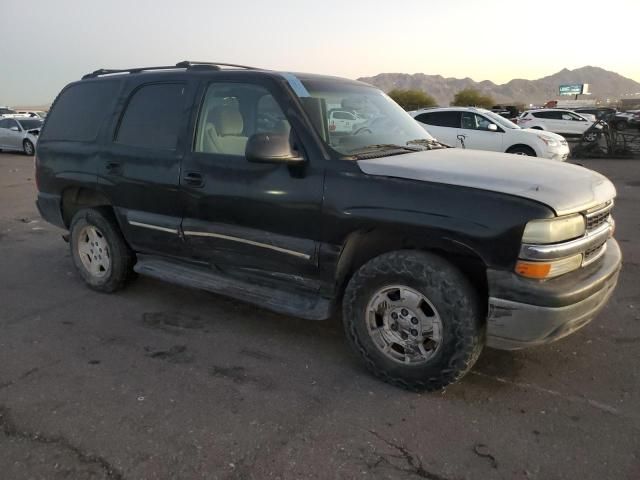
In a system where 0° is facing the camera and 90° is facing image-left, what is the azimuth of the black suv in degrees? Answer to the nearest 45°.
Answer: approximately 315°

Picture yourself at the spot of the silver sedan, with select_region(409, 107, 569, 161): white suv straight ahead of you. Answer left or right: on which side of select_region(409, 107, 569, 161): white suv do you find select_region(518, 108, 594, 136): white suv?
left

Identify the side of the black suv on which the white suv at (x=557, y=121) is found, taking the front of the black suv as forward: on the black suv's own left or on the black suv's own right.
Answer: on the black suv's own left

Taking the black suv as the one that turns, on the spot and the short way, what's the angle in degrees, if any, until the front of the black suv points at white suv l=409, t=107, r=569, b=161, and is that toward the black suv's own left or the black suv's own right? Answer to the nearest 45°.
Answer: approximately 135° to the black suv's own left

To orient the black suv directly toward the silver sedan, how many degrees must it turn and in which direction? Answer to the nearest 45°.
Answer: approximately 180°
